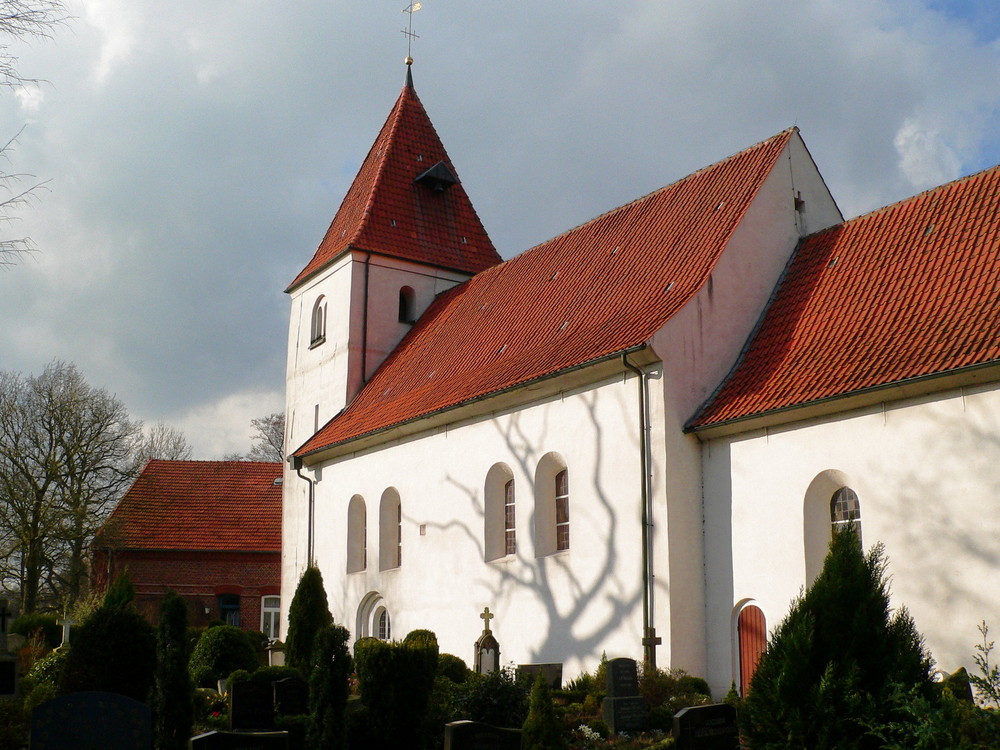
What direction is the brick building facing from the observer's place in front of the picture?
facing the viewer

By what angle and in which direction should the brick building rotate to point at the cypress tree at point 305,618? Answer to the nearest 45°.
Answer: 0° — it already faces it

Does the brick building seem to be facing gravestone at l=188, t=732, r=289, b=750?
yes

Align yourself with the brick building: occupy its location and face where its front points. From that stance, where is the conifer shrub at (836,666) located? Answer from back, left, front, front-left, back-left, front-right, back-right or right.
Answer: front

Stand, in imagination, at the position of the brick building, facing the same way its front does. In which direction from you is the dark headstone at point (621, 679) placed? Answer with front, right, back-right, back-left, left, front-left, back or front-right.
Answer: front

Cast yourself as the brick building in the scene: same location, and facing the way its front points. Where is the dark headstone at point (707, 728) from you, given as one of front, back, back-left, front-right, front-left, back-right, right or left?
front

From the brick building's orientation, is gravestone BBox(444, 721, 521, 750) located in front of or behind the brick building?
in front

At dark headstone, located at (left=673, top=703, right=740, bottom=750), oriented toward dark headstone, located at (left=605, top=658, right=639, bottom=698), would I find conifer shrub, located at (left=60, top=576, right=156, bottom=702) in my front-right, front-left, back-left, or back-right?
front-left

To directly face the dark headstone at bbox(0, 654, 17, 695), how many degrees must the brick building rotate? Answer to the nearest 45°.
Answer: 0° — it already faces it

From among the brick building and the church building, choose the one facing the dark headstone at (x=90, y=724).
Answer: the brick building

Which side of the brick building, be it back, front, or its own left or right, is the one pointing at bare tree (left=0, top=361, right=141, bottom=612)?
right

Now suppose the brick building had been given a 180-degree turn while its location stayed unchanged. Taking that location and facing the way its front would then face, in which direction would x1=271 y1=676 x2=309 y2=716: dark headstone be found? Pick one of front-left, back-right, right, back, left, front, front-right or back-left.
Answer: back

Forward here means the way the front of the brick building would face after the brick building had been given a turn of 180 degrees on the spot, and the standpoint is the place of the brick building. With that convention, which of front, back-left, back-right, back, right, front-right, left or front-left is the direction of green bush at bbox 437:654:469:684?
back
